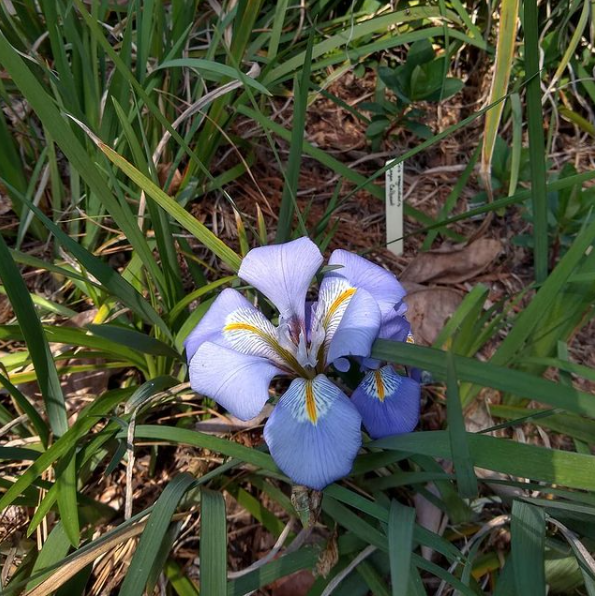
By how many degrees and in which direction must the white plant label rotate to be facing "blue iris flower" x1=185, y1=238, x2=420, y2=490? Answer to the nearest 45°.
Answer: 0° — it already faces it

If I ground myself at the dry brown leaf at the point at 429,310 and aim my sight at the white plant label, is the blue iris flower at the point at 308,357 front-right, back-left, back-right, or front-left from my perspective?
back-left

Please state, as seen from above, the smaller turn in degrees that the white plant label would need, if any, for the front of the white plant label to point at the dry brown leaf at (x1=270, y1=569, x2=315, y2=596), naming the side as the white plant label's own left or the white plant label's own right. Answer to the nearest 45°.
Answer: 0° — it already faces it

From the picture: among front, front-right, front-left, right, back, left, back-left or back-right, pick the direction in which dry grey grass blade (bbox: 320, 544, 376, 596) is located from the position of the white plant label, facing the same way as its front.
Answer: front

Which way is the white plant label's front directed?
toward the camera

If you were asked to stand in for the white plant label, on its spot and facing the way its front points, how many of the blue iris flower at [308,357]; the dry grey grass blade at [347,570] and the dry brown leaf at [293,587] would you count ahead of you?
3
